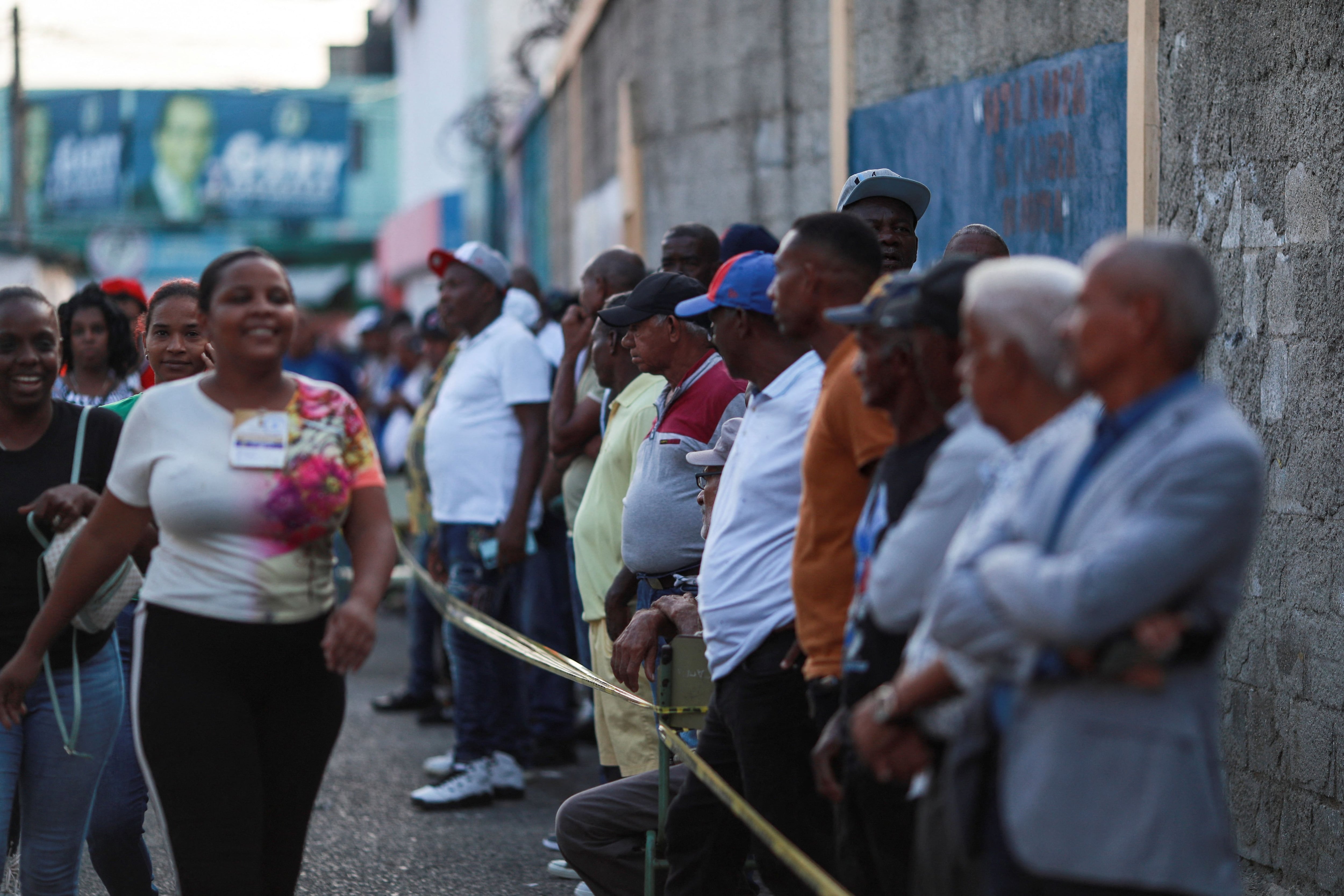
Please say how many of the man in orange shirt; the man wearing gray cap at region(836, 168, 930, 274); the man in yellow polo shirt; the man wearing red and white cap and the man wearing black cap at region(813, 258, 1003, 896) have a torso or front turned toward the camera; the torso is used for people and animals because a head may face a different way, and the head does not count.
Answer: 1

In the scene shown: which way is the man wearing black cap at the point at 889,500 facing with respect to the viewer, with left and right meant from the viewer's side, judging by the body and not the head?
facing to the left of the viewer

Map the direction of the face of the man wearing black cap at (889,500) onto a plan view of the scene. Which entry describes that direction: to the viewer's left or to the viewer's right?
to the viewer's left

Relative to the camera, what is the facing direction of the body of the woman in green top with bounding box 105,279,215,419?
toward the camera

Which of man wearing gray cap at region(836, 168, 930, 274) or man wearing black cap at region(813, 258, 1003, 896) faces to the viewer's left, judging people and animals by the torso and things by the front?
the man wearing black cap

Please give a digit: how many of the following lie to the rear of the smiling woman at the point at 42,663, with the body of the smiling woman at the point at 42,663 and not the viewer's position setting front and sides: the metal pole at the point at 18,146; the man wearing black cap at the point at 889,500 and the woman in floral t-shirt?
1

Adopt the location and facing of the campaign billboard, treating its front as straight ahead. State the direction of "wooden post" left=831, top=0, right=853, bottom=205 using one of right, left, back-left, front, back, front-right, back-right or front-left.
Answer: front

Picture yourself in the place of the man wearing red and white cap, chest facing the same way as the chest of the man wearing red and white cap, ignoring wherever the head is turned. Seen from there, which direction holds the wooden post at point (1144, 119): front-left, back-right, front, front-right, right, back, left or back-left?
back-left

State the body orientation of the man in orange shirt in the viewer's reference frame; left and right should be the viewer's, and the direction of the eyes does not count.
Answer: facing to the left of the viewer

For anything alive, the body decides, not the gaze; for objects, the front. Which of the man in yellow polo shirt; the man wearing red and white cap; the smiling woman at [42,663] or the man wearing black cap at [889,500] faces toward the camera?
the smiling woman

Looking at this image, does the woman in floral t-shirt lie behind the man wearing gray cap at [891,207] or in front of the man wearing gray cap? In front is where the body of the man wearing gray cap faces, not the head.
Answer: in front

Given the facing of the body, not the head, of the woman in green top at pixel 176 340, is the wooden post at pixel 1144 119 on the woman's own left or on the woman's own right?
on the woman's own left

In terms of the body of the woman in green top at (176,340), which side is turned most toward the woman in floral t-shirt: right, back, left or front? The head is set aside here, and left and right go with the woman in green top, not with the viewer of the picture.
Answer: front

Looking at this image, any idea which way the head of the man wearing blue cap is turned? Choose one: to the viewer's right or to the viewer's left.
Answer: to the viewer's left

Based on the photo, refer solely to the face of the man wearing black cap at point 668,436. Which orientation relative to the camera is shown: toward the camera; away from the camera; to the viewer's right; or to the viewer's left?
to the viewer's left

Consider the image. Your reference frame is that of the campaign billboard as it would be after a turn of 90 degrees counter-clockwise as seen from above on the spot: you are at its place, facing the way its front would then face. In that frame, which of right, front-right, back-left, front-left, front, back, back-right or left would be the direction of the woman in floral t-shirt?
right

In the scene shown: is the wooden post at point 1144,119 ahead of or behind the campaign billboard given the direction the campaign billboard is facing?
ahead
